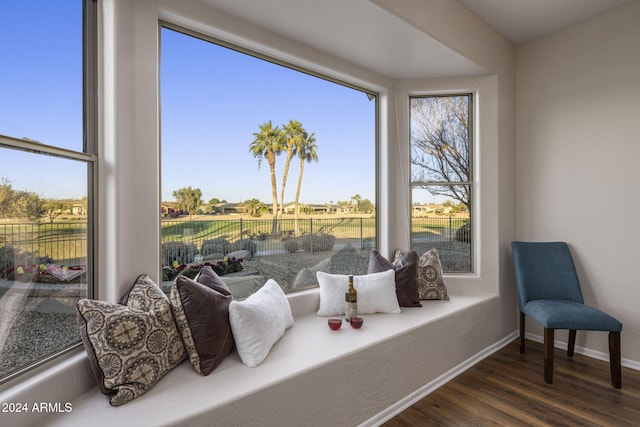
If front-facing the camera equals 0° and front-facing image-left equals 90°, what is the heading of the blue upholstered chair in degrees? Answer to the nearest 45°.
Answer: approximately 315°

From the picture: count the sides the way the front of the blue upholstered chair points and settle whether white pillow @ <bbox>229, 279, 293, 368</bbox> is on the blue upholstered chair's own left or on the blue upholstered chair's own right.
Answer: on the blue upholstered chair's own right

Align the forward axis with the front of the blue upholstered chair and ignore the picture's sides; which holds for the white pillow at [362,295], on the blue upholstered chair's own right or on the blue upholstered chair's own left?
on the blue upholstered chair's own right

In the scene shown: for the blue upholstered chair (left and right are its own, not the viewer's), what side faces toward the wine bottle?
right

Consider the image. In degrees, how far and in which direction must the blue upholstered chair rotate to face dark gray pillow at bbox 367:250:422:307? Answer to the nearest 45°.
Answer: approximately 90° to its right

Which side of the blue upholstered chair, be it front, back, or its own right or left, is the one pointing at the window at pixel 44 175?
right

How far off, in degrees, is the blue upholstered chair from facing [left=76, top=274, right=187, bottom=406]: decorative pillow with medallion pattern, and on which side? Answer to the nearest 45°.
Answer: approximately 90° to its right
